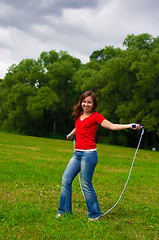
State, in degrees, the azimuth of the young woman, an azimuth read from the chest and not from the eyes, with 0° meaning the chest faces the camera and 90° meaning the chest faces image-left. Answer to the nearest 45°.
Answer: approximately 45°
